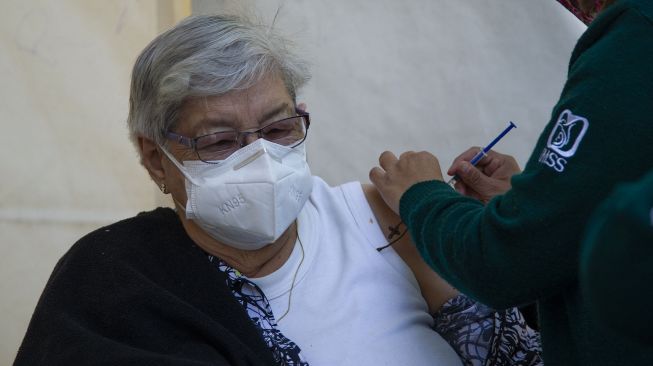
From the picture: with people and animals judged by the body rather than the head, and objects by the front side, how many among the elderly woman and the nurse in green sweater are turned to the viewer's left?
1

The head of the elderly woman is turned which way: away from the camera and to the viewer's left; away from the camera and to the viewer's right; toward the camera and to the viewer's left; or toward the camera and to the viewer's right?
toward the camera and to the viewer's right

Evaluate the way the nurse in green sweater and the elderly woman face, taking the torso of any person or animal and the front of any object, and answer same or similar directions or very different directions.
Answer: very different directions

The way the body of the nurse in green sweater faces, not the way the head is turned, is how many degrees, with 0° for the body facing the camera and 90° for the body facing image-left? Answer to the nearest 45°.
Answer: approximately 90°

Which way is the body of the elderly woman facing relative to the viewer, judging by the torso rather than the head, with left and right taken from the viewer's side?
facing the viewer and to the right of the viewer
